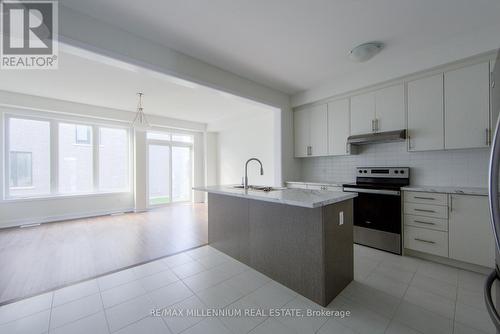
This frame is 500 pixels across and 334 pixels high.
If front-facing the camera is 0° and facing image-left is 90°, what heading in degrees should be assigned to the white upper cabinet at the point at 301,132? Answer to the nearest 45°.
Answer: approximately 45°

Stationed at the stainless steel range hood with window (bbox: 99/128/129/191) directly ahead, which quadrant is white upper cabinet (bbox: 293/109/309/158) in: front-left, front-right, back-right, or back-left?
front-right

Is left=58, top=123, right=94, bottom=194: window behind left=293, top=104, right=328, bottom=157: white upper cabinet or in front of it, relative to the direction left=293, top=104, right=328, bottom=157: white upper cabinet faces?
in front

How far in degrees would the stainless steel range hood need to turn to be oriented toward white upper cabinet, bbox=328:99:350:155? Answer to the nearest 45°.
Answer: approximately 90° to its right

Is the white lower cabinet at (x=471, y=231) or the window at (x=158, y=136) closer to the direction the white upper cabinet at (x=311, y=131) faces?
the window

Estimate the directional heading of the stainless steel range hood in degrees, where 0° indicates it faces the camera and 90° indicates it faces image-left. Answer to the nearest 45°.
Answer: approximately 45°

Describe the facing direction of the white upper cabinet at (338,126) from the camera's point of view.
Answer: facing the viewer and to the left of the viewer

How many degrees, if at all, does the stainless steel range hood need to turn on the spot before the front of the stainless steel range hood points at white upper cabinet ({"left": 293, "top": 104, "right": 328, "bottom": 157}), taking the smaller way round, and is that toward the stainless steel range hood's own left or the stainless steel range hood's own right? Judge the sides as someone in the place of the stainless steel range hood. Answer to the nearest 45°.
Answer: approximately 45° to the stainless steel range hood's own right

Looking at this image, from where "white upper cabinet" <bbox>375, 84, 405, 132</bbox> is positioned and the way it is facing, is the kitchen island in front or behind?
in front

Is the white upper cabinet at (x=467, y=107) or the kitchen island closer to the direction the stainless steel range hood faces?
the kitchen island

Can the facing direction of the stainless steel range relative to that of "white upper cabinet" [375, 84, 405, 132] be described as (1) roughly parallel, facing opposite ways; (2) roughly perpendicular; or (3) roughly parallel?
roughly parallel

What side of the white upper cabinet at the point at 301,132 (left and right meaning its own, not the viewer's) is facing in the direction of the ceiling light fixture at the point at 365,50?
left

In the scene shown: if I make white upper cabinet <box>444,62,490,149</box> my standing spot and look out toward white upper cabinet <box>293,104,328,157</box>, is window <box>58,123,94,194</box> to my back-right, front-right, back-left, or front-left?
front-left

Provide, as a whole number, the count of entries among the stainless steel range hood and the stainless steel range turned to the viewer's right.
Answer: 0

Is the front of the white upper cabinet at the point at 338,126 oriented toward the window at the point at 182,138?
no

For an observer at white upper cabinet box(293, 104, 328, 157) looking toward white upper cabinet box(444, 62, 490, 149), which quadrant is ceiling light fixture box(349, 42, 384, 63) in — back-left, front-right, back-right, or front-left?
front-right

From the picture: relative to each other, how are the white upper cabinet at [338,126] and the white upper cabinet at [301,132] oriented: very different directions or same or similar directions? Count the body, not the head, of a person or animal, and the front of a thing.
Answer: same or similar directions

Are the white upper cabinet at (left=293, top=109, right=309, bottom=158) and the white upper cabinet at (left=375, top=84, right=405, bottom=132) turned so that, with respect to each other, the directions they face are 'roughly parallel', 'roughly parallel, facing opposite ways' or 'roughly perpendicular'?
roughly parallel

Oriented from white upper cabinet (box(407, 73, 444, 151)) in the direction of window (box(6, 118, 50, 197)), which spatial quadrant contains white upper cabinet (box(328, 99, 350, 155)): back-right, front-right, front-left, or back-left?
front-right
